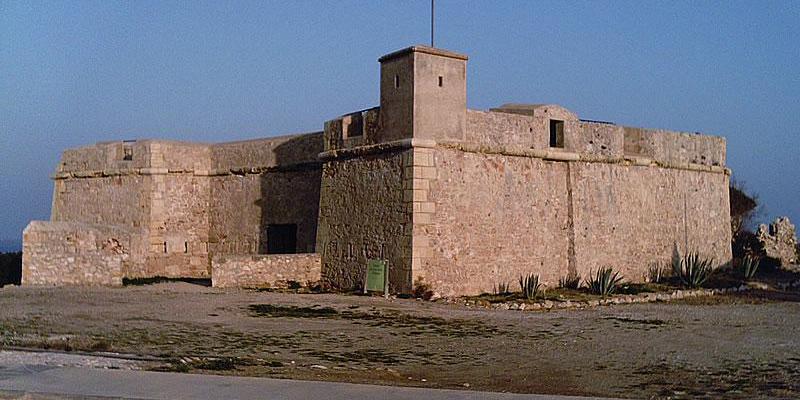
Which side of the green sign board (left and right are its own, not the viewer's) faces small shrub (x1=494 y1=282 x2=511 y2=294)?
left

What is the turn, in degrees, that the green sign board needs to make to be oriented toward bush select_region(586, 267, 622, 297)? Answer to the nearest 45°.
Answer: approximately 90° to its left

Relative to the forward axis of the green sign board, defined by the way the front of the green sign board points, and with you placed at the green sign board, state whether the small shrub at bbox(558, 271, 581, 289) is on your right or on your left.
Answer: on your left

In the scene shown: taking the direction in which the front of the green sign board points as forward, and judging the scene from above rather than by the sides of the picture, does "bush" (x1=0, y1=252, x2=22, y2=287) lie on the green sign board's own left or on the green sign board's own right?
on the green sign board's own right

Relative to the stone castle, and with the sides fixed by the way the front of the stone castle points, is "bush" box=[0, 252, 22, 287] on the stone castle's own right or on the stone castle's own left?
on the stone castle's own right

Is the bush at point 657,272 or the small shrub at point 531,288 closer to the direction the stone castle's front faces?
the small shrub

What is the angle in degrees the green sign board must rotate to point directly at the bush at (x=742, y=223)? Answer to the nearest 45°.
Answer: approximately 135° to its left

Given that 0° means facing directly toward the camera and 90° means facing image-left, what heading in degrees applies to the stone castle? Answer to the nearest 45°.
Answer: approximately 45°

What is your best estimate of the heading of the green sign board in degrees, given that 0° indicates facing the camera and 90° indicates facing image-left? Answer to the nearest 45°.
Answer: approximately 0°
